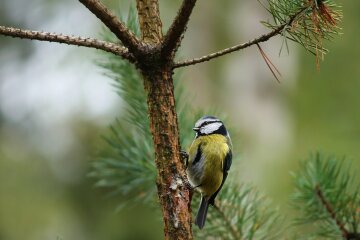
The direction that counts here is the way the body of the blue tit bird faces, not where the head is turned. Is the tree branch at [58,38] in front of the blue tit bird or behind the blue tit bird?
in front

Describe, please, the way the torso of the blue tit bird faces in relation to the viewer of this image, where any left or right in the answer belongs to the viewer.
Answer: facing the viewer and to the left of the viewer

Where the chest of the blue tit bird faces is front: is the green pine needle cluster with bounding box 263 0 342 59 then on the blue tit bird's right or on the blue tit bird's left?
on the blue tit bird's left
